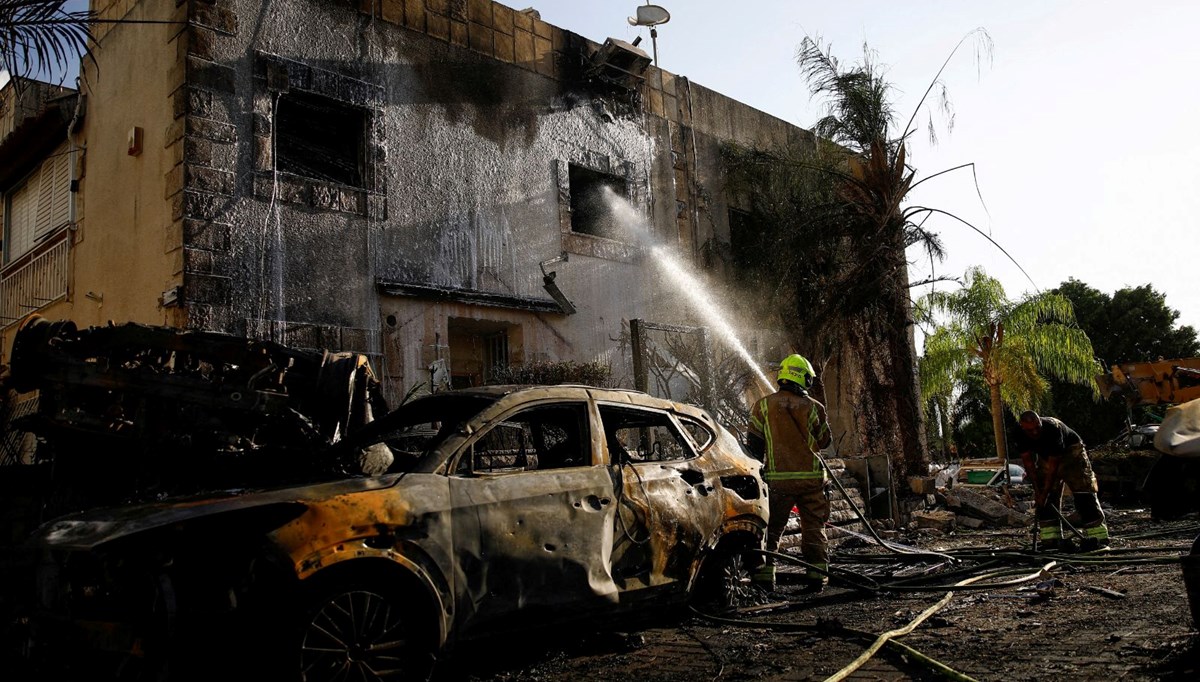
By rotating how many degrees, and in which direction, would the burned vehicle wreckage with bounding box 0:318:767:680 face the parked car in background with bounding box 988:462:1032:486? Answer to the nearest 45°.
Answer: approximately 180°

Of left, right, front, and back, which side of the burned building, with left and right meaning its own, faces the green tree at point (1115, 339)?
left

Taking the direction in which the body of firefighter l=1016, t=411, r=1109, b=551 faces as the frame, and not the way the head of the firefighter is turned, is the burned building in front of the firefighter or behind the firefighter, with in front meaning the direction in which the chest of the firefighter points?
in front

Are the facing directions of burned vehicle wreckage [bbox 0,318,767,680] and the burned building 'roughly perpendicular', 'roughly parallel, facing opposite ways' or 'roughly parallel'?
roughly perpendicular

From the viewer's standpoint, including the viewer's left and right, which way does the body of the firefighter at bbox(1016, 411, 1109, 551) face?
facing the viewer and to the left of the viewer

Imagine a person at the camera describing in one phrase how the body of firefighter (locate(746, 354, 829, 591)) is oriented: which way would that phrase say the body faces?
away from the camera

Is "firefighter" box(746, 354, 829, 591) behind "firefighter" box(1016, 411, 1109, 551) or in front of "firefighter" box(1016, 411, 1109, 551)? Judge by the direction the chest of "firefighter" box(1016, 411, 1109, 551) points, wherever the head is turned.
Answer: in front

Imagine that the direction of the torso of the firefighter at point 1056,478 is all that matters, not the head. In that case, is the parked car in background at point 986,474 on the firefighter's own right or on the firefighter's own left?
on the firefighter's own right

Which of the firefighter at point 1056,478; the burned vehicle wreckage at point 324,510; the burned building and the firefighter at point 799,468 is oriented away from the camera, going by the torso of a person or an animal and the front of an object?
the firefighter at point 799,468

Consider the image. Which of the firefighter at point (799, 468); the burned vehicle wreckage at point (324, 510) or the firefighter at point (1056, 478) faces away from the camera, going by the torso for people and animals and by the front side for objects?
the firefighter at point (799, 468)

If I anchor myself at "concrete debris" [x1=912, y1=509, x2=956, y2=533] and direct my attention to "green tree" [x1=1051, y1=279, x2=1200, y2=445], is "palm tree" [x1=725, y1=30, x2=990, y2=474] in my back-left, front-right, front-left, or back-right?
front-left

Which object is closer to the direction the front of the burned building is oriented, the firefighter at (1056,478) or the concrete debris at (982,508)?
the firefighter
